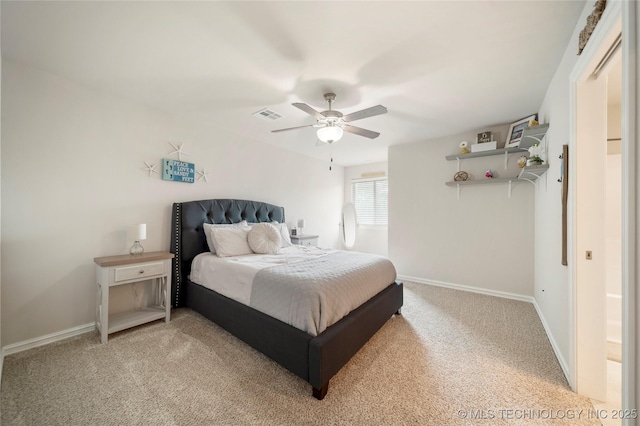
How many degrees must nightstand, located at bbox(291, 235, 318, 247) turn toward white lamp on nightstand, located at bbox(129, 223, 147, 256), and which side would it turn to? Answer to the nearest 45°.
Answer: approximately 90° to its right

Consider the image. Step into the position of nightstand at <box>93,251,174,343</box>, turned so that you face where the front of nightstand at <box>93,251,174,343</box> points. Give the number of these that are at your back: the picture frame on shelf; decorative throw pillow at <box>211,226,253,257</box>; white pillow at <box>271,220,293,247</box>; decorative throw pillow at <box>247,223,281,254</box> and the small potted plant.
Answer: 0

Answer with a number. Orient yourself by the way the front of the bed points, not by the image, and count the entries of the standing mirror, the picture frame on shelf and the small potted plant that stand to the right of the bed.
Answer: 0

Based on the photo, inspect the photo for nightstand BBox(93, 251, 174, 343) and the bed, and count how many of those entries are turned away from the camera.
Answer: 0

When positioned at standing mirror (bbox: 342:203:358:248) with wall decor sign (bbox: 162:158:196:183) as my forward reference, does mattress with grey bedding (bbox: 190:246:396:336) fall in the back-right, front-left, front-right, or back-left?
front-left

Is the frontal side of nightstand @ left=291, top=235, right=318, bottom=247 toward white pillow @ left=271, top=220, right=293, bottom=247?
no

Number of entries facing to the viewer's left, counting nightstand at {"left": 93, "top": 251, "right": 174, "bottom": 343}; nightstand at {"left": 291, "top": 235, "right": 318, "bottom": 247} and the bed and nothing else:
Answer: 0

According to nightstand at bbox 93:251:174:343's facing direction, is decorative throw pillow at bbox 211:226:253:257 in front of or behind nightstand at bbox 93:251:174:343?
in front

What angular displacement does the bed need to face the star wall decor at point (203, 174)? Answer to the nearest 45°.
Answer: approximately 180°

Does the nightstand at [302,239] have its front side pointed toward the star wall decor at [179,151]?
no

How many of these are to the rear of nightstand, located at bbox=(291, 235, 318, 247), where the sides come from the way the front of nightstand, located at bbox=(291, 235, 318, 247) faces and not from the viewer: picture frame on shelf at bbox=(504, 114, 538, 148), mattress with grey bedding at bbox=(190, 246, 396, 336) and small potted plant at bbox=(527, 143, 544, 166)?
0

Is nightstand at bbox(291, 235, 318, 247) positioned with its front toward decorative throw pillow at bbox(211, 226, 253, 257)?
no

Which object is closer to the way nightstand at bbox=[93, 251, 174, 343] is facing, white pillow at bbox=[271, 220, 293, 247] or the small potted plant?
the small potted plant

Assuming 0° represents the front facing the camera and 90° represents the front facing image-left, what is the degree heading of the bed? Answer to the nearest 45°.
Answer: approximately 315°

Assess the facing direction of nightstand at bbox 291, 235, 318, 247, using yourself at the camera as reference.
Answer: facing the viewer and to the right of the viewer

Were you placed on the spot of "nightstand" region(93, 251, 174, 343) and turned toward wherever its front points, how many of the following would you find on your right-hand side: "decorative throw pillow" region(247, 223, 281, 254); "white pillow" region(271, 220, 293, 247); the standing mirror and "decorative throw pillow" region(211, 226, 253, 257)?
0

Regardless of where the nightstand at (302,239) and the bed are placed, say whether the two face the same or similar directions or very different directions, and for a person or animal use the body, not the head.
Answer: same or similar directions
